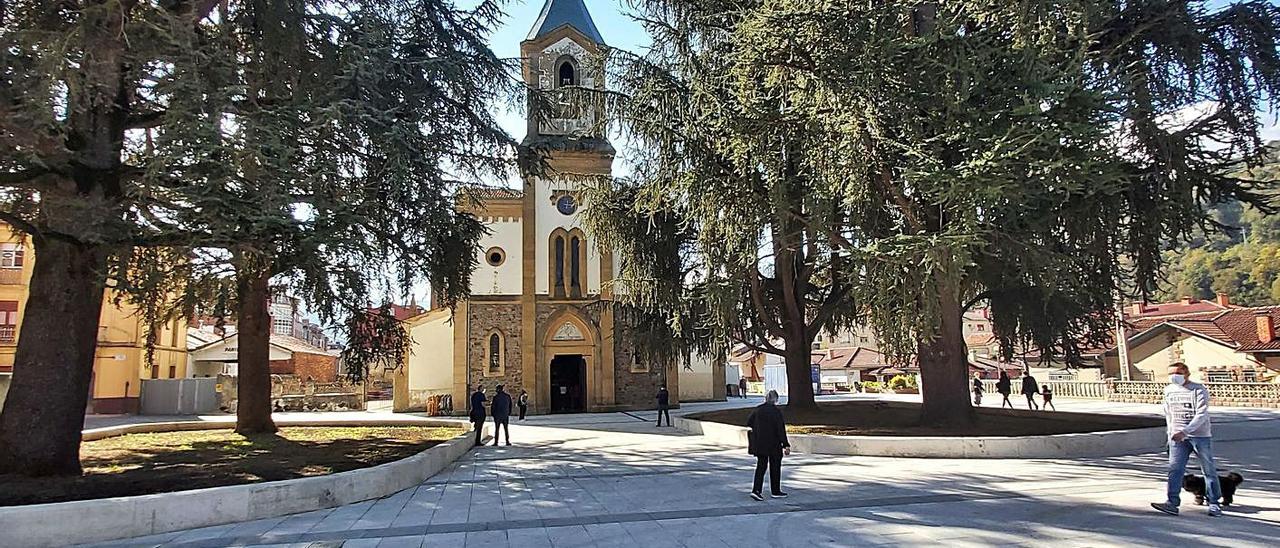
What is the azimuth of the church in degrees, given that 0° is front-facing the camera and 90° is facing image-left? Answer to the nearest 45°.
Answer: approximately 0°

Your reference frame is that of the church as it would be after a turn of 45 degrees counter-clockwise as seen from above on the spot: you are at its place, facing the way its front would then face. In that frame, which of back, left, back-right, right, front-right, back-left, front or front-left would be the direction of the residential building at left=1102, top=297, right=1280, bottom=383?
front-left

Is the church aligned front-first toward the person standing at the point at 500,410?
yes

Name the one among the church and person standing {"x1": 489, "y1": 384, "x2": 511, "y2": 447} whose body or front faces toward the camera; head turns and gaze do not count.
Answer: the church

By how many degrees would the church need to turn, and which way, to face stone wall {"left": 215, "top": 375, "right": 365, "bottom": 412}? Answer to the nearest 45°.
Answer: approximately 135° to its right

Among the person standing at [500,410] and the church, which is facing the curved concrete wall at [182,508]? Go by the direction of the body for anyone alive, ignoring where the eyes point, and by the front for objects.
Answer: the church

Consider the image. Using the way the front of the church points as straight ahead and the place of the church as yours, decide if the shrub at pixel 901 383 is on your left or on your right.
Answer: on your left

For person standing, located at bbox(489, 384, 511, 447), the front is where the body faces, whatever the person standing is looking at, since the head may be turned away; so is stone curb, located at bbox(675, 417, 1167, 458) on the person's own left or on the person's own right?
on the person's own right

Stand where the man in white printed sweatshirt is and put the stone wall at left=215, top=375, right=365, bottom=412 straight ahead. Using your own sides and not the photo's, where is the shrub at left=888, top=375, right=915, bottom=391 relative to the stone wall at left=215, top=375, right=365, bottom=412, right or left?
right

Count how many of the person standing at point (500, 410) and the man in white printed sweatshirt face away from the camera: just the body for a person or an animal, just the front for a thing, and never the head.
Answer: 1

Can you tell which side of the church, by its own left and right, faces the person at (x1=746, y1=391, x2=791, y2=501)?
front

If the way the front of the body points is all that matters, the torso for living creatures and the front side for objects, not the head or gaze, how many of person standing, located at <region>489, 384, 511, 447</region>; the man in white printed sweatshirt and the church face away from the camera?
1

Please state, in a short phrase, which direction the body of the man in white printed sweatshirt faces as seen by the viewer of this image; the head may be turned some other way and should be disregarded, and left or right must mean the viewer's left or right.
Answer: facing the viewer and to the left of the viewer

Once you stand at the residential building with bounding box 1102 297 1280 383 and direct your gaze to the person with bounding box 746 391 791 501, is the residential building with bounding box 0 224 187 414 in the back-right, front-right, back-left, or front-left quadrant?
front-right

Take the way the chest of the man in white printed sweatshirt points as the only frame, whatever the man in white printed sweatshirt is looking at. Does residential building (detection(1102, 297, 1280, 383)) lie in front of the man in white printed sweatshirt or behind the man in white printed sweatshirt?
behind

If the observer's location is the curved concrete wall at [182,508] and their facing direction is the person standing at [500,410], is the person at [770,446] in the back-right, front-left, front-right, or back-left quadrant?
front-right

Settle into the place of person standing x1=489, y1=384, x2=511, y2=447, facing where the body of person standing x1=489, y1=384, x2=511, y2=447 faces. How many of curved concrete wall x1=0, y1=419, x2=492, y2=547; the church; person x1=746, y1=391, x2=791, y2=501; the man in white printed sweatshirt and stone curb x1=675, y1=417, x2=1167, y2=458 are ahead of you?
1

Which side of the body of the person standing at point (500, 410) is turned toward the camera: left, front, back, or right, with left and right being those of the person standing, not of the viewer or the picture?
back
